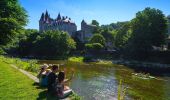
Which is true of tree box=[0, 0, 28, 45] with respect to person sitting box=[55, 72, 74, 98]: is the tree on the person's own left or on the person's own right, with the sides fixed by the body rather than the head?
on the person's own left

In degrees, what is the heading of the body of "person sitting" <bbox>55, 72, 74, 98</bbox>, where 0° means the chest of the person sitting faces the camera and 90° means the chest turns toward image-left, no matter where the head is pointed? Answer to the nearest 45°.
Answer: approximately 225°
